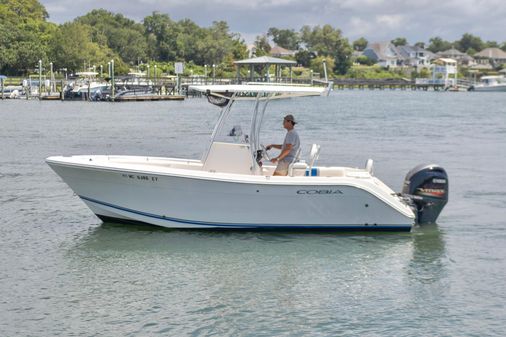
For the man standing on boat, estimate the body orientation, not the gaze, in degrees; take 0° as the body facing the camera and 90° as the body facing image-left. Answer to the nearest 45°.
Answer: approximately 90°

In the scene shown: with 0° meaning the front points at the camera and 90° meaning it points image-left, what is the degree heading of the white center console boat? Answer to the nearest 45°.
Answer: approximately 90°
